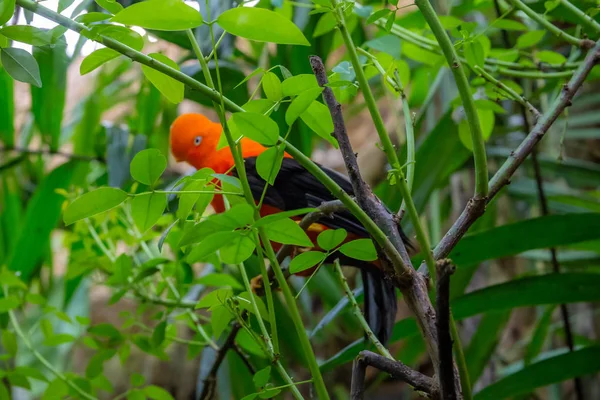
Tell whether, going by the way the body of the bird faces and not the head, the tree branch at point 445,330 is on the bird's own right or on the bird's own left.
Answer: on the bird's own left

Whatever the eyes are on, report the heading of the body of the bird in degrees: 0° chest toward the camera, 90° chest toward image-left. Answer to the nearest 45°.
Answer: approximately 90°

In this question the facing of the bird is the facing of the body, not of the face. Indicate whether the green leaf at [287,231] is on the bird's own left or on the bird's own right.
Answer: on the bird's own left

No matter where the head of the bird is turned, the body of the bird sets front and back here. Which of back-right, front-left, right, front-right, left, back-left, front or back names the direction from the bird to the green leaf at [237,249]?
left

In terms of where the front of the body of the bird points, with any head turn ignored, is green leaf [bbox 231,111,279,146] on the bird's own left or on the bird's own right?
on the bird's own left

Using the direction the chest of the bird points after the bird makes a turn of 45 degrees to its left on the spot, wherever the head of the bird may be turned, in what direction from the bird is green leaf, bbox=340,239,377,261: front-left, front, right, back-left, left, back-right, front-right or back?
front-left

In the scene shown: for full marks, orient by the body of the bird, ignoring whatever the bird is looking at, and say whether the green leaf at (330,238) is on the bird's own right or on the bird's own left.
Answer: on the bird's own left
